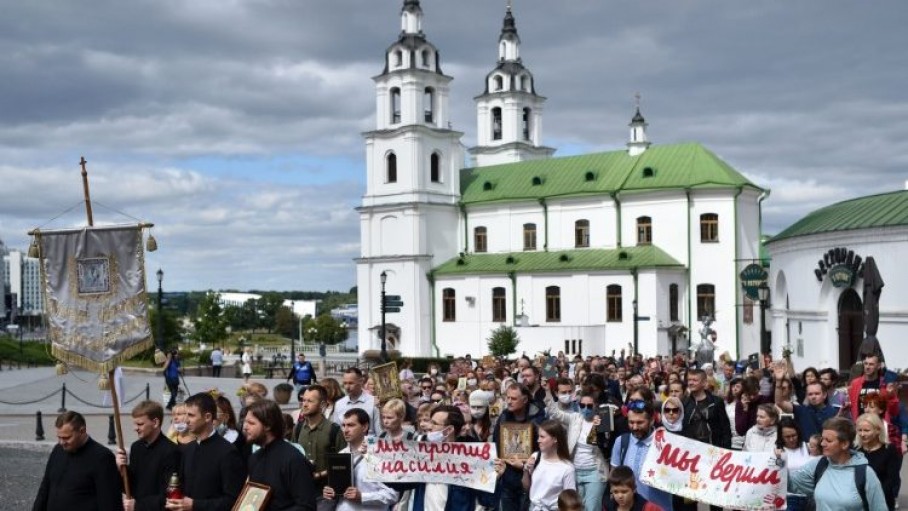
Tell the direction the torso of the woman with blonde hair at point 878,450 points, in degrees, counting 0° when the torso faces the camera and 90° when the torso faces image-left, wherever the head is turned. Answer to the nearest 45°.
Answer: approximately 45°

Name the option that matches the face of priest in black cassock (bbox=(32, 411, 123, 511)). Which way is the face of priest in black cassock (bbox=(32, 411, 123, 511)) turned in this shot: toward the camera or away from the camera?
toward the camera

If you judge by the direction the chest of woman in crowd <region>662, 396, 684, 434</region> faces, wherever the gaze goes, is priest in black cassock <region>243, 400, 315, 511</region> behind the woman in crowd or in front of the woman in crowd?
in front

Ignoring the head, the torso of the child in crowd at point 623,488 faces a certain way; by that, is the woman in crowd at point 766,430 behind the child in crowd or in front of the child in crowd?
behind

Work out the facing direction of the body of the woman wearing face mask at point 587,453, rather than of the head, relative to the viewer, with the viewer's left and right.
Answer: facing the viewer

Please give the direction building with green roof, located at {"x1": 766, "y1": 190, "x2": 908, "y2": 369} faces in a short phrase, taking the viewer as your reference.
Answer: facing the viewer and to the left of the viewer

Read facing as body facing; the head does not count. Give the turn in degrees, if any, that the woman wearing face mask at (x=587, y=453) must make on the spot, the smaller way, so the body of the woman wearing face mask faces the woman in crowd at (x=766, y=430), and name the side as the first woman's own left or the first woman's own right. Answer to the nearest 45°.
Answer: approximately 90° to the first woman's own left

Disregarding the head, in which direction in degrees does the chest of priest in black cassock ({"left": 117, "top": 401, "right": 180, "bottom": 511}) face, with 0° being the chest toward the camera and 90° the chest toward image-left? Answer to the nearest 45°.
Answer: approximately 45°

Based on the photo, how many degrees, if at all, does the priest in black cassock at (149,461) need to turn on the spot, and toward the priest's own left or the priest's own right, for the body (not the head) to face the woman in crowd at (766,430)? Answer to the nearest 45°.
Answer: approximately 135° to the priest's own left

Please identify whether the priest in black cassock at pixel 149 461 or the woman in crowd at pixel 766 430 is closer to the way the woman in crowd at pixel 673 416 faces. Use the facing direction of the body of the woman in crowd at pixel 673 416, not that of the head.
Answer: the priest in black cassock

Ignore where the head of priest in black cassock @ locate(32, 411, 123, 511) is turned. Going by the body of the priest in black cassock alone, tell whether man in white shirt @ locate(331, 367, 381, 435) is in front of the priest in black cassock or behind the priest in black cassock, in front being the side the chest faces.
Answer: behind

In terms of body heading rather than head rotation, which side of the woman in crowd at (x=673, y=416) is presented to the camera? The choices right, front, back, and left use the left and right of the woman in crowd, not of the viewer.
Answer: front
